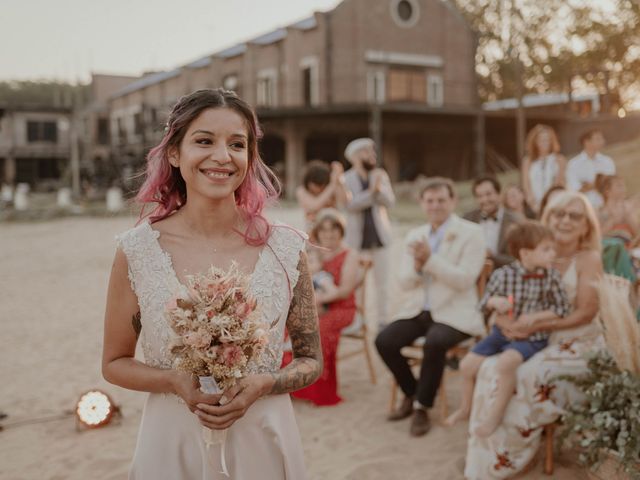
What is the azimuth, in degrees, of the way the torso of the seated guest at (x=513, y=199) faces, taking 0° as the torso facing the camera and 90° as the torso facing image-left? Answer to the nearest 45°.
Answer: approximately 45°

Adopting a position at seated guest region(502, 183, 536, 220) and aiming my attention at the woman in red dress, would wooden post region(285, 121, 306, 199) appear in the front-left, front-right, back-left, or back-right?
back-right

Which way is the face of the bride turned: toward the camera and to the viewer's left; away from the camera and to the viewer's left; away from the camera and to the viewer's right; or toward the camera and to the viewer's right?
toward the camera and to the viewer's right

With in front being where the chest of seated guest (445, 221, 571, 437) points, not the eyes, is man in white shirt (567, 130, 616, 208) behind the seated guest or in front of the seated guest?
behind

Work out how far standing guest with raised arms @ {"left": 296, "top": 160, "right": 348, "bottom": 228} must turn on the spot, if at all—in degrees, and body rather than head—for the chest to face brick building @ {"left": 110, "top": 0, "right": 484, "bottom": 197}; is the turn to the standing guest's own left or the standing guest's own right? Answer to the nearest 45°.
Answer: approximately 180°

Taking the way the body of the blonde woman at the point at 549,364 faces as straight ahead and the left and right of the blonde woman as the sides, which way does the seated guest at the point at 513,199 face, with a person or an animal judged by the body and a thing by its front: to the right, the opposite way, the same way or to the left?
the same way

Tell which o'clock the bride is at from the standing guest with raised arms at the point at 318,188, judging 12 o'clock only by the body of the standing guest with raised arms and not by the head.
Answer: The bride is roughly at 12 o'clock from the standing guest with raised arms.

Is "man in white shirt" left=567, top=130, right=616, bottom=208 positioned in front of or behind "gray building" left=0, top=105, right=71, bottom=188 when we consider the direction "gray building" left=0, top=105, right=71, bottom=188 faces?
in front

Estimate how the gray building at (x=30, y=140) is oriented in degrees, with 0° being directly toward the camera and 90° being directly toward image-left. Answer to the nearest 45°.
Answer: approximately 0°

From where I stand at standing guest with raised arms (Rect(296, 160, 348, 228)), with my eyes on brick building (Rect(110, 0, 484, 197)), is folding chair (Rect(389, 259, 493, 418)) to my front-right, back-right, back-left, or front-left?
back-right

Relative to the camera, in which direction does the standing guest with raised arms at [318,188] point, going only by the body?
toward the camera

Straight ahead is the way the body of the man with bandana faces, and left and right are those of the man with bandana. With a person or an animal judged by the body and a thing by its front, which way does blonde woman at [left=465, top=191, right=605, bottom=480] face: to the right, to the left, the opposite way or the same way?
to the right

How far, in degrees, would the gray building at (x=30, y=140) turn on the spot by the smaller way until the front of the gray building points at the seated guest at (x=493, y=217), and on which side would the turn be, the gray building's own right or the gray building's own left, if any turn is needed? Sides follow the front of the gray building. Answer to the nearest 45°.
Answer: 0° — it already faces them
